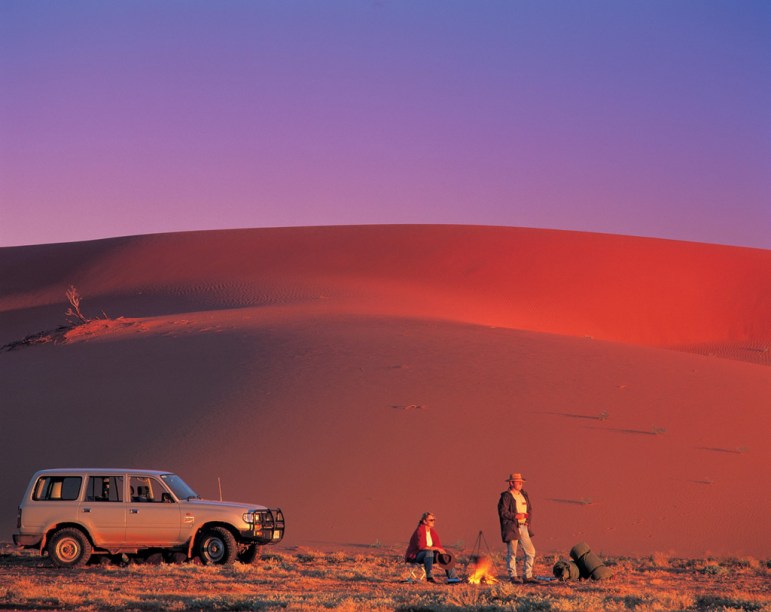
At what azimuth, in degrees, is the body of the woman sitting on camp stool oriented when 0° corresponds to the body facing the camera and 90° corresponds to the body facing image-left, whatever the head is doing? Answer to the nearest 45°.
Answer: approximately 315°

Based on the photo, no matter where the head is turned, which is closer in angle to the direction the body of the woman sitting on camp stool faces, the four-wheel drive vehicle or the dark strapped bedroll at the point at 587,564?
the dark strapped bedroll

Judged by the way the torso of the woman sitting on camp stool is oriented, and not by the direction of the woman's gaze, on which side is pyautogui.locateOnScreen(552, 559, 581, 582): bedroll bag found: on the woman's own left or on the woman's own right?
on the woman's own left

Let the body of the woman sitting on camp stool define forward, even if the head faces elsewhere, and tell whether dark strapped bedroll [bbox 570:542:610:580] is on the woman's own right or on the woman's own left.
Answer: on the woman's own left

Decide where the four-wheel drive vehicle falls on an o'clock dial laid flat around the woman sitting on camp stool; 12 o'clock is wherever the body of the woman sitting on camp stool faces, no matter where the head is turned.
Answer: The four-wheel drive vehicle is roughly at 5 o'clock from the woman sitting on camp stool.
